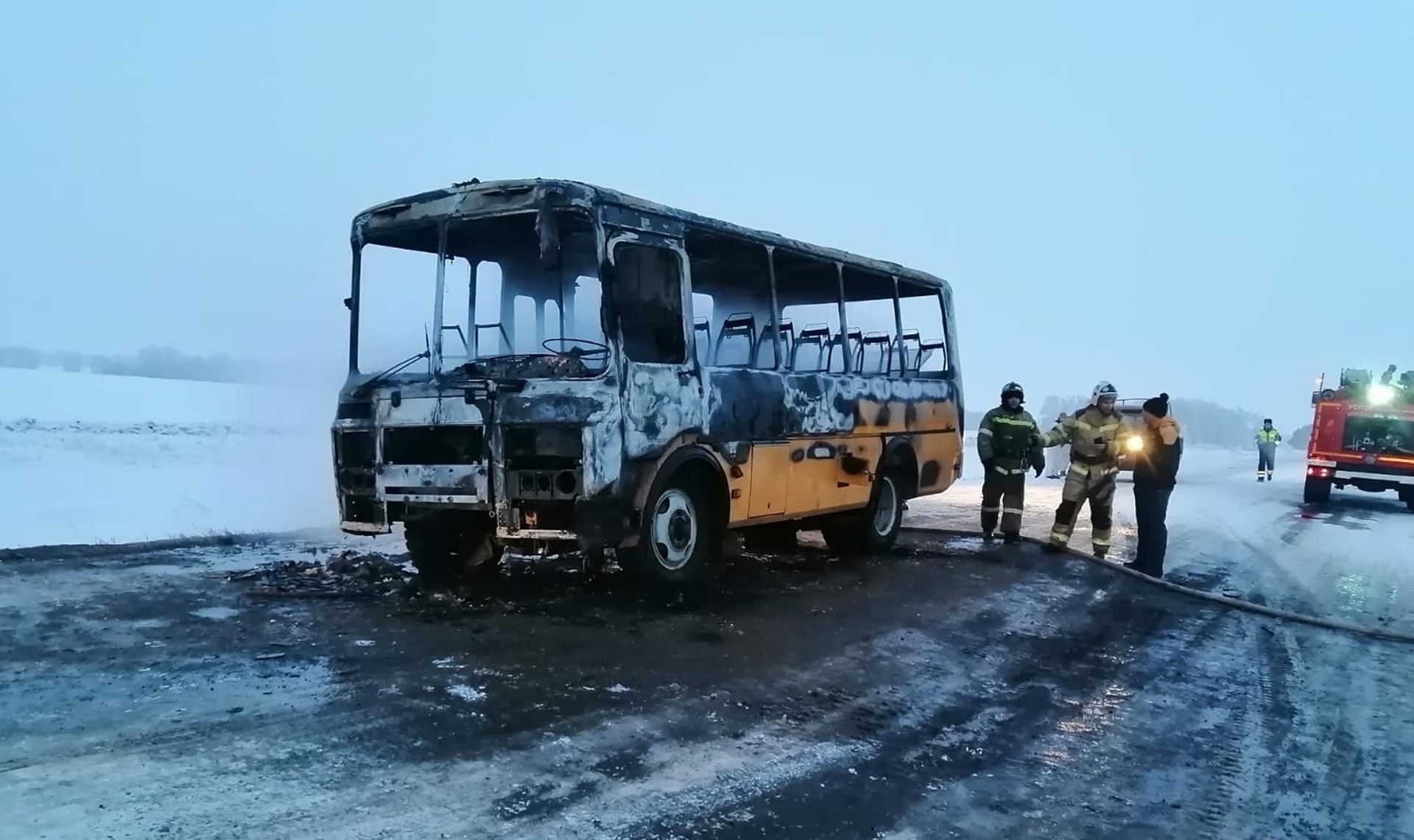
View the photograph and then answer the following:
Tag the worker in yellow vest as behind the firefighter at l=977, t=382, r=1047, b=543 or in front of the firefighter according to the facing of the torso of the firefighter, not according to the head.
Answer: behind

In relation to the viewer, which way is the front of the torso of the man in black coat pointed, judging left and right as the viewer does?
facing to the left of the viewer

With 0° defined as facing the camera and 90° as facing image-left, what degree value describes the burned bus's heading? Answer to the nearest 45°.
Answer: approximately 45°

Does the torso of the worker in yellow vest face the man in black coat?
yes

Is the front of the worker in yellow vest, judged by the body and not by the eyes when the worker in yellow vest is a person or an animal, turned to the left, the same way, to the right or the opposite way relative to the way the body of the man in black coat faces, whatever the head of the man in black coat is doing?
to the left

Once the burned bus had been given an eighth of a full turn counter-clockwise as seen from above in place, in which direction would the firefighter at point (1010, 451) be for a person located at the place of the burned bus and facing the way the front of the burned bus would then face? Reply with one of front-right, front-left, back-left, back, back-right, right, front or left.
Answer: back-left

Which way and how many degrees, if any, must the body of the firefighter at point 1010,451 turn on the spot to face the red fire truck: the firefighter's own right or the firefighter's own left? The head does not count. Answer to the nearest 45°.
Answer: approximately 135° to the firefighter's own left
